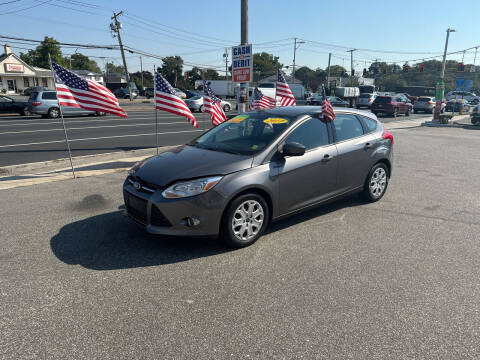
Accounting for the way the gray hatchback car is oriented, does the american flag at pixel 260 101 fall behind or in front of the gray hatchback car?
behind

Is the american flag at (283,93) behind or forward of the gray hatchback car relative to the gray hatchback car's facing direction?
behind

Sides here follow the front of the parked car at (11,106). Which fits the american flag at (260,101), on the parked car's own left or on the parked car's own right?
on the parked car's own right

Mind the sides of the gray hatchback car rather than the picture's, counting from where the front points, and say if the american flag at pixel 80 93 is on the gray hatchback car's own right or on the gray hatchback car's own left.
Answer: on the gray hatchback car's own right

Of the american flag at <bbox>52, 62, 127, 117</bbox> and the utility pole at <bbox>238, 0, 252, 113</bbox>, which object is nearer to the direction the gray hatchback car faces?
the american flag

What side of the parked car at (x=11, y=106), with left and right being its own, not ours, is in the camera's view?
right

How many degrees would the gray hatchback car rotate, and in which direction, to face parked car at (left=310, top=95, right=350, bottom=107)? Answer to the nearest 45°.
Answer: approximately 135° to its right
